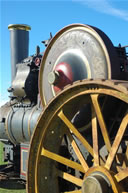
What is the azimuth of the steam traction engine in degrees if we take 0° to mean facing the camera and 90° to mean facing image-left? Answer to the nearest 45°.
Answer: approximately 135°
